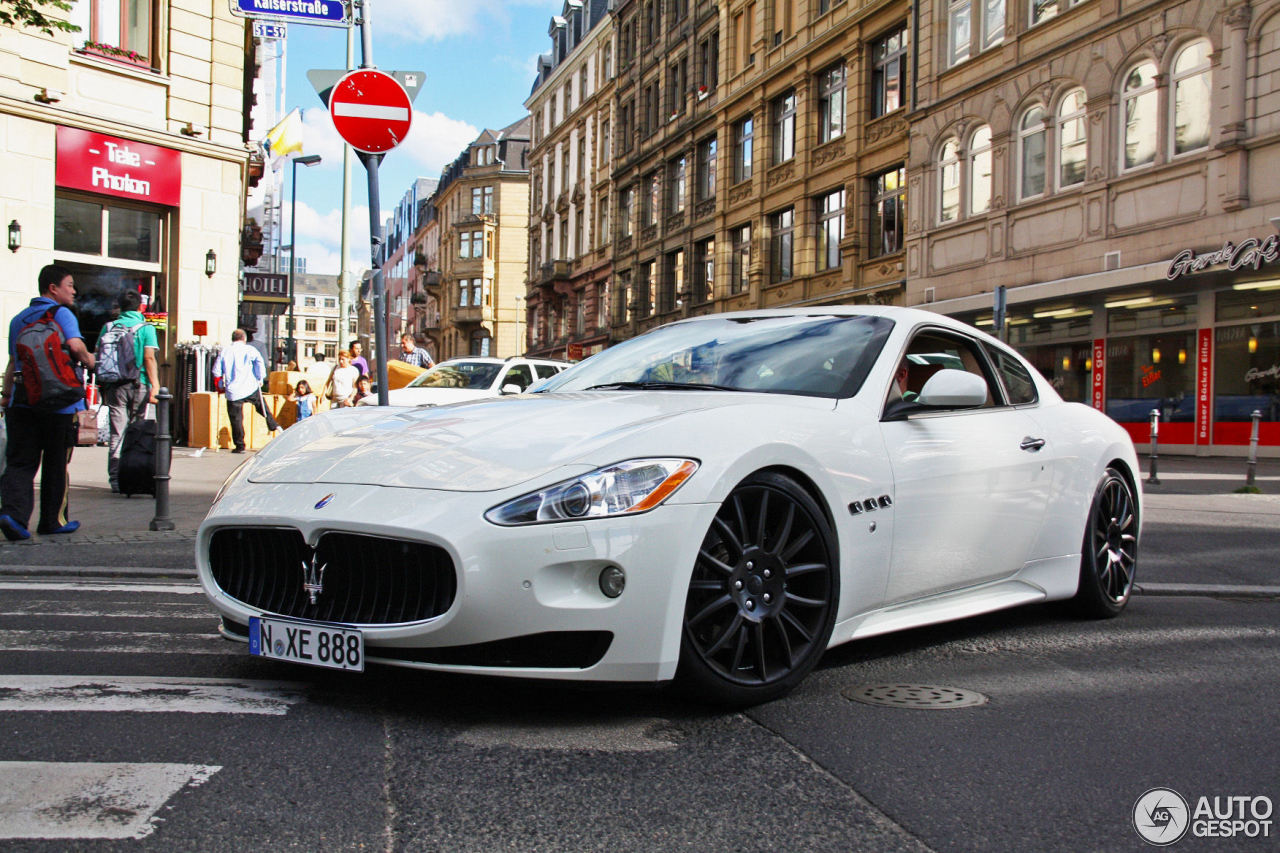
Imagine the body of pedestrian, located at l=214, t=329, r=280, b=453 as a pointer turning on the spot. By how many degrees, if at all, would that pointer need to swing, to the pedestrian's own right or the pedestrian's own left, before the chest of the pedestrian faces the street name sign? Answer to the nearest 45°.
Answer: approximately 180°

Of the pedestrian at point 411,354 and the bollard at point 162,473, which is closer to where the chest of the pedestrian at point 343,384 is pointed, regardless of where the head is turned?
the bollard

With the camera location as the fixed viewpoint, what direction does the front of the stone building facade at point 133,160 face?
facing the viewer and to the right of the viewer

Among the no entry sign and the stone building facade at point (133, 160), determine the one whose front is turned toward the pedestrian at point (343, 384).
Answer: the stone building facade

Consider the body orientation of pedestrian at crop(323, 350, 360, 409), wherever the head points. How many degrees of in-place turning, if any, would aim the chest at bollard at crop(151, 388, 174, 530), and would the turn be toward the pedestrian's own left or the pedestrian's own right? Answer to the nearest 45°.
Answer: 0° — they already face it

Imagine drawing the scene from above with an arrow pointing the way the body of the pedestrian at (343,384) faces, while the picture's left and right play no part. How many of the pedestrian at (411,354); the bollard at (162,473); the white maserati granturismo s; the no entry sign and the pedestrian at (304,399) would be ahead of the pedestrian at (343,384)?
3

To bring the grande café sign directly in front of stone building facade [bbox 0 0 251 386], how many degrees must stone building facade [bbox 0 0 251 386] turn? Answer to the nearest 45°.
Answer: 0° — it already faces it

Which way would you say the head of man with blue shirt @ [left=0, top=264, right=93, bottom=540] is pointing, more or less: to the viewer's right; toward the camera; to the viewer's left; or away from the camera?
to the viewer's right

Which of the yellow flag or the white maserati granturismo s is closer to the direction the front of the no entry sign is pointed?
the white maserati granturismo s
